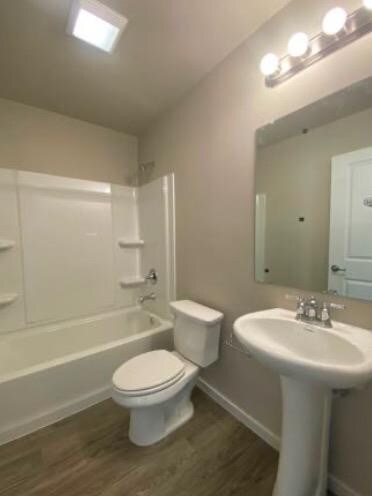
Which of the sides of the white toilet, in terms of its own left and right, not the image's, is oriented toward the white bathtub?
right

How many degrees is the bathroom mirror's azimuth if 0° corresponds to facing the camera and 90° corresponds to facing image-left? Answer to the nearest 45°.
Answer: approximately 45°
